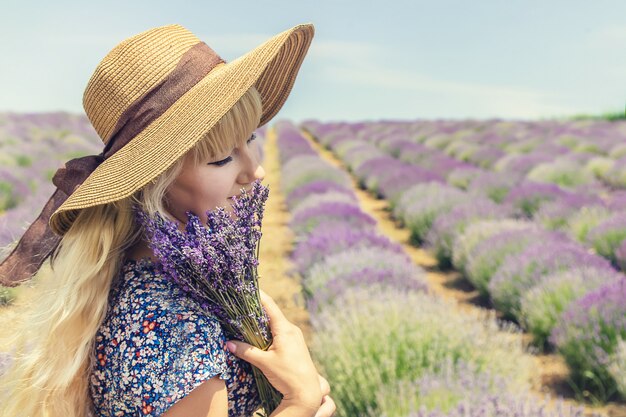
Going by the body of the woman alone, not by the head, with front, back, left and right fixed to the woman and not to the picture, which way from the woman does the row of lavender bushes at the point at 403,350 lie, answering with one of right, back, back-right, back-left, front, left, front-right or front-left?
front-left

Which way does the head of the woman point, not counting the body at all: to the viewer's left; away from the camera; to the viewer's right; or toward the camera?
to the viewer's right

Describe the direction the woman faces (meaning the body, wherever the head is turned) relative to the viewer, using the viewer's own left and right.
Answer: facing to the right of the viewer

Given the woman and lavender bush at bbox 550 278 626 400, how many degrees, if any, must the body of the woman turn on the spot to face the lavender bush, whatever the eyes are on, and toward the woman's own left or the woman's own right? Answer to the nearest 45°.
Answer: approximately 45° to the woman's own left

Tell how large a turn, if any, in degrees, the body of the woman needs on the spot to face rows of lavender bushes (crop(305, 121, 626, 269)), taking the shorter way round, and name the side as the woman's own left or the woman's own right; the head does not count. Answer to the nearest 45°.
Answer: approximately 45° to the woman's own left

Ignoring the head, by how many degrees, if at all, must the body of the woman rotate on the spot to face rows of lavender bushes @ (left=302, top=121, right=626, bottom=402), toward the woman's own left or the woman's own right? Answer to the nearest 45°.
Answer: approximately 45° to the woman's own left
